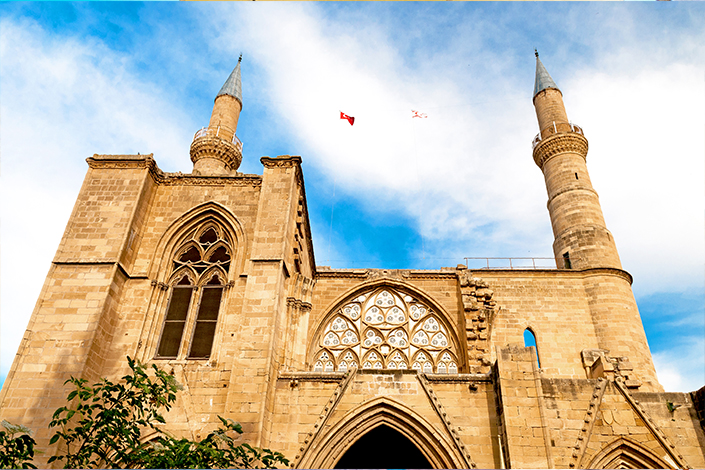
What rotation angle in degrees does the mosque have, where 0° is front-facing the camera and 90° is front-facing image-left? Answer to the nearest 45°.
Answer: approximately 0°
